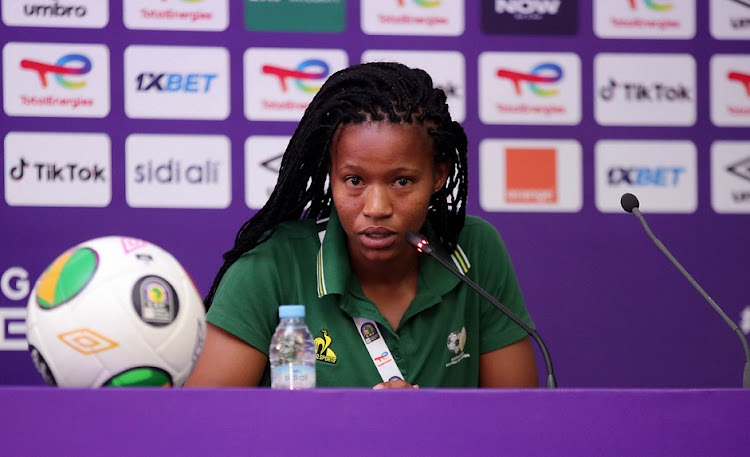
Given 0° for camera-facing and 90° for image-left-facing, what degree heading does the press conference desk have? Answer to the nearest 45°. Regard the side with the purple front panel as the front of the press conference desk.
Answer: approximately 0°

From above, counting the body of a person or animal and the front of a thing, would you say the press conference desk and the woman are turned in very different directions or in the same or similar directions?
same or similar directions

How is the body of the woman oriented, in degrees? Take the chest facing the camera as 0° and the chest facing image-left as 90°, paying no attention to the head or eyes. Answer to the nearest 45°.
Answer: approximately 0°

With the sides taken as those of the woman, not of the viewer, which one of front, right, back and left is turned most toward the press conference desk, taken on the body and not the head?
front

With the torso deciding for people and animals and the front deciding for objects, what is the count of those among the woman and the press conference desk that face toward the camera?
2

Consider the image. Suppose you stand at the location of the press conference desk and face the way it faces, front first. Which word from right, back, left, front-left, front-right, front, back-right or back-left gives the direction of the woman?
back
